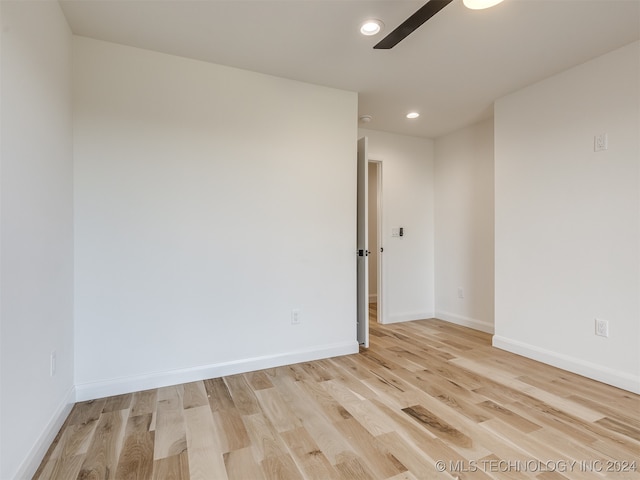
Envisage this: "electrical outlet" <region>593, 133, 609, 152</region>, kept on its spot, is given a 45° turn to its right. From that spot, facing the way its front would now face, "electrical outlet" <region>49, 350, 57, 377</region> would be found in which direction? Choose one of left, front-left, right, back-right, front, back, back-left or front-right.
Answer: front-left

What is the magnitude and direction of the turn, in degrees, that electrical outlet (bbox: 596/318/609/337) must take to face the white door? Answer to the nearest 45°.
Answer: approximately 45° to its right

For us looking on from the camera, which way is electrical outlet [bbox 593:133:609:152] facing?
facing the viewer and to the left of the viewer

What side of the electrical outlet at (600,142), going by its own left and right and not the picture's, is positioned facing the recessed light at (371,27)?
front

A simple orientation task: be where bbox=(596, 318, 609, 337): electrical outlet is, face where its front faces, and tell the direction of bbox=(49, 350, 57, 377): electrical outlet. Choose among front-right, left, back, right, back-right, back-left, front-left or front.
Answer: front

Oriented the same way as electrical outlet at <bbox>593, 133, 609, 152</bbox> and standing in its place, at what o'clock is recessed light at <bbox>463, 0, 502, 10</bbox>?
The recessed light is roughly at 11 o'clock from the electrical outlet.

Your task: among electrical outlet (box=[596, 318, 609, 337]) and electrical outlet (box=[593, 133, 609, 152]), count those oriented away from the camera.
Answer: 0

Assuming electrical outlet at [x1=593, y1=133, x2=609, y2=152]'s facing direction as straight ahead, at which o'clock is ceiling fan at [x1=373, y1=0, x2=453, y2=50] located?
The ceiling fan is roughly at 11 o'clock from the electrical outlet.

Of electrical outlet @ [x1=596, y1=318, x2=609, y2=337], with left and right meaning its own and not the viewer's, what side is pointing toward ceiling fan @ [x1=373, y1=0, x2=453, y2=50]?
front
